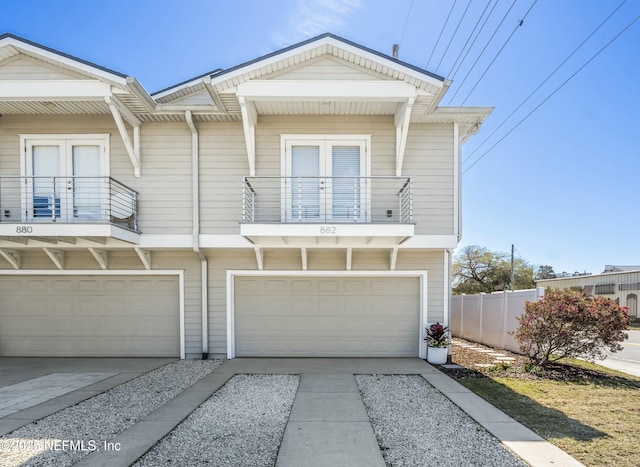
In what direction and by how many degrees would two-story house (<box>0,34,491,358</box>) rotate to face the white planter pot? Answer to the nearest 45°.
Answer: approximately 90° to its left

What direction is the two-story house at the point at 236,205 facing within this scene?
toward the camera

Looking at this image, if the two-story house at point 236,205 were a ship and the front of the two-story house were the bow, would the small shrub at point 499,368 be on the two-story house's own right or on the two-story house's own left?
on the two-story house's own left

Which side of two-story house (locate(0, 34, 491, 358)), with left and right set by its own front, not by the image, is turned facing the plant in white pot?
left

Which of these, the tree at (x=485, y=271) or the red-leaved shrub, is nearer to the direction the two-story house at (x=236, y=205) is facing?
the red-leaved shrub
